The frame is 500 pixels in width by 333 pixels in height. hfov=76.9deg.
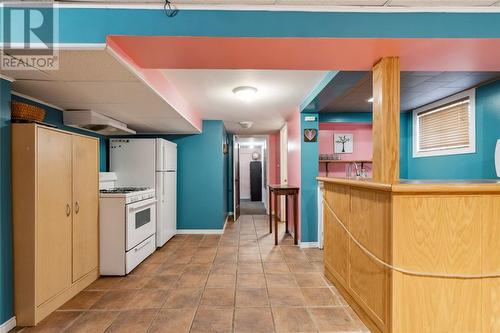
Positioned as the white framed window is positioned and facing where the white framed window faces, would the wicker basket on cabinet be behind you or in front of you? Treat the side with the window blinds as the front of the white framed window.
in front

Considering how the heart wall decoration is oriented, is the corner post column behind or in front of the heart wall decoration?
in front

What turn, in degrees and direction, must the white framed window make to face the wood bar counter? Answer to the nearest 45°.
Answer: approximately 45° to its left

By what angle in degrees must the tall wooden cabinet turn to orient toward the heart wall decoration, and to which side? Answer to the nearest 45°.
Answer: approximately 45° to its left

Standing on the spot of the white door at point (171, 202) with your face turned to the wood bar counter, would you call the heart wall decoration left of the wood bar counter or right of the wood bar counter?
left

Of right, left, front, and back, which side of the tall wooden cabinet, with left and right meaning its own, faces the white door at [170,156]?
left

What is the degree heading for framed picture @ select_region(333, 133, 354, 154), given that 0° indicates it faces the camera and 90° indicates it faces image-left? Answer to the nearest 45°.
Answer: approximately 0°

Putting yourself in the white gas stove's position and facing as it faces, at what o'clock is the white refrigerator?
The white refrigerator is roughly at 8 o'clock from the white gas stove.

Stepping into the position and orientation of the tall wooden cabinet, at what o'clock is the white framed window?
The white framed window is roughly at 11 o'clock from the tall wooden cabinet.

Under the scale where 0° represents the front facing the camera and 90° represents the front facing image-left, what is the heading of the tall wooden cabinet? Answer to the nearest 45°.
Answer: approximately 315°

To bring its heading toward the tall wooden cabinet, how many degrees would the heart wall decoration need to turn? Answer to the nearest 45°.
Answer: approximately 45° to its right
